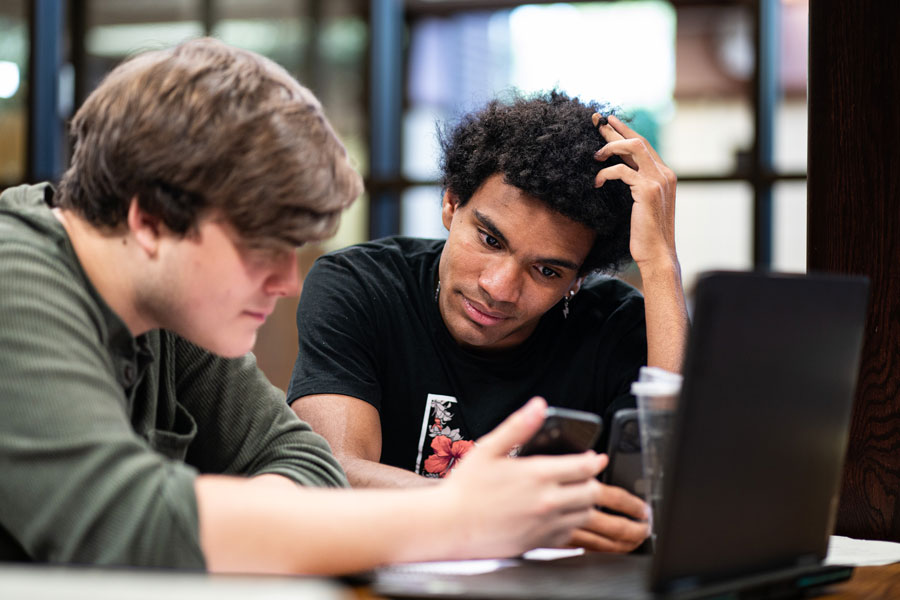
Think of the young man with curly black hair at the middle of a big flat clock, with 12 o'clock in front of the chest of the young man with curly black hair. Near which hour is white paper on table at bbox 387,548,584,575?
The white paper on table is roughly at 12 o'clock from the young man with curly black hair.

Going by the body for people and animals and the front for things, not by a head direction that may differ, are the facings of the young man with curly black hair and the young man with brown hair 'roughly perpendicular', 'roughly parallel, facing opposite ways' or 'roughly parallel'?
roughly perpendicular

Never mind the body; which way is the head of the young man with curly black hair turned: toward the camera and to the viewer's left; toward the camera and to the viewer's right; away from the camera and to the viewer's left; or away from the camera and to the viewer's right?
toward the camera and to the viewer's left

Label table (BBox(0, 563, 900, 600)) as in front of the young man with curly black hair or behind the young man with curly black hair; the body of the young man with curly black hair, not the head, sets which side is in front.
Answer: in front

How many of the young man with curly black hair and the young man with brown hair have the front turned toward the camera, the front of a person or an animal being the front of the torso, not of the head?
1

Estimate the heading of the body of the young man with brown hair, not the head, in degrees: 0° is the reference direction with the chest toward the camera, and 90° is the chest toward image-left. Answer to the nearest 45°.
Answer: approximately 270°

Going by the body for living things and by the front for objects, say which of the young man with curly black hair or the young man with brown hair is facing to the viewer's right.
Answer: the young man with brown hair

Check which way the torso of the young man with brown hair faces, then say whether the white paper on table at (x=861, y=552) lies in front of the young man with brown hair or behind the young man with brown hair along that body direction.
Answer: in front

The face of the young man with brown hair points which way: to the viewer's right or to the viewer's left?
to the viewer's right

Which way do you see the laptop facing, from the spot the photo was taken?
facing away from the viewer and to the left of the viewer

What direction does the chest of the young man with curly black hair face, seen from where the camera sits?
toward the camera
